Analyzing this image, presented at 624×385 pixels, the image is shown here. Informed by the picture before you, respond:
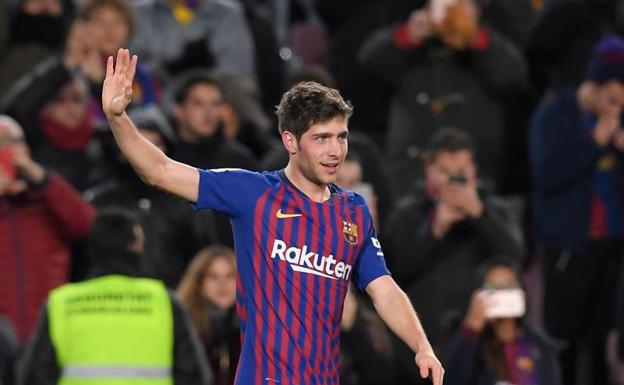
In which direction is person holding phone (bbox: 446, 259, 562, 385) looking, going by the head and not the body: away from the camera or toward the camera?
toward the camera

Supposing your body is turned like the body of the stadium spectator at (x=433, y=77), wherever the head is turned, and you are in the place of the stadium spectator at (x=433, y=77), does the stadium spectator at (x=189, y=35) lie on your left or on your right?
on your right

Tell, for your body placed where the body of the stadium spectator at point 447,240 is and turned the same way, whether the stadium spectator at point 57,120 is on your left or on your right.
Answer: on your right

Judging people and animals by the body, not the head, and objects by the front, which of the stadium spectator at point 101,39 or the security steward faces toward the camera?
the stadium spectator

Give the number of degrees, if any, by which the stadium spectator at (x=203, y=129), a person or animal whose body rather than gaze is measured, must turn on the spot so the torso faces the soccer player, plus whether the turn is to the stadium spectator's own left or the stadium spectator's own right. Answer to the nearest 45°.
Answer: approximately 45° to the stadium spectator's own right

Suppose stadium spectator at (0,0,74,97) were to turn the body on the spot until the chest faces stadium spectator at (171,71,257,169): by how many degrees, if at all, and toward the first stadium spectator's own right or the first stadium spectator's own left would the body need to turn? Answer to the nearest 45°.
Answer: approximately 45° to the first stadium spectator's own left

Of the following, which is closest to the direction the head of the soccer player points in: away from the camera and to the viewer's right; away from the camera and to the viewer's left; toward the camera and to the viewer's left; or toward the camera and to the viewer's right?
toward the camera and to the viewer's right

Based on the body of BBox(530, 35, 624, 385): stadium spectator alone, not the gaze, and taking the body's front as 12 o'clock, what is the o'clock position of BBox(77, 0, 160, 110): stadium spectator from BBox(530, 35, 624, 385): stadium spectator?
BBox(77, 0, 160, 110): stadium spectator is roughly at 4 o'clock from BBox(530, 35, 624, 385): stadium spectator.

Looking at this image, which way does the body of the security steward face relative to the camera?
away from the camera

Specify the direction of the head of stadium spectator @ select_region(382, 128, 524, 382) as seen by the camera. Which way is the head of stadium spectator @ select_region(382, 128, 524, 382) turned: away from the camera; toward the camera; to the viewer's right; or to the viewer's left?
toward the camera

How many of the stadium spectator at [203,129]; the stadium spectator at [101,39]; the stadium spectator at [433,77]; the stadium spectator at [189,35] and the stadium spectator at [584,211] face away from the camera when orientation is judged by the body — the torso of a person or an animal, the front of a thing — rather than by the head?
0

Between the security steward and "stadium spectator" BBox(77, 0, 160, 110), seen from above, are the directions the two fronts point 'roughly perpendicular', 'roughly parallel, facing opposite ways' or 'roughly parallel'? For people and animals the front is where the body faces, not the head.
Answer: roughly parallel, facing opposite ways

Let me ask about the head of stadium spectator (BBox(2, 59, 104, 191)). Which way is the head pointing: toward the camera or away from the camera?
toward the camera

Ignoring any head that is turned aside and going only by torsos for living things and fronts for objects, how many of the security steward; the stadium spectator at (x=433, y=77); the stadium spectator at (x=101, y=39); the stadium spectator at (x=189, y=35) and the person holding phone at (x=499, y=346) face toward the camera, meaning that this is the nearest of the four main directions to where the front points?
4

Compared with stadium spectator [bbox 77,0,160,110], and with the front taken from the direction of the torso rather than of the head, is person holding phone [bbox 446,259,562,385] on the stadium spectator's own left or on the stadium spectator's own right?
on the stadium spectator's own left

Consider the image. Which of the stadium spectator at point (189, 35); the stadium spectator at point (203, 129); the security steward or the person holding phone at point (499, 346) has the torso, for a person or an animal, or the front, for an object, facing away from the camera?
the security steward

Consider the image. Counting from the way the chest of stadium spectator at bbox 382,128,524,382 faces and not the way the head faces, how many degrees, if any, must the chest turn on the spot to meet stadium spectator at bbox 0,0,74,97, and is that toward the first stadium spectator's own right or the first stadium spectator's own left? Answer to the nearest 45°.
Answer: approximately 90° to the first stadium spectator's own right
